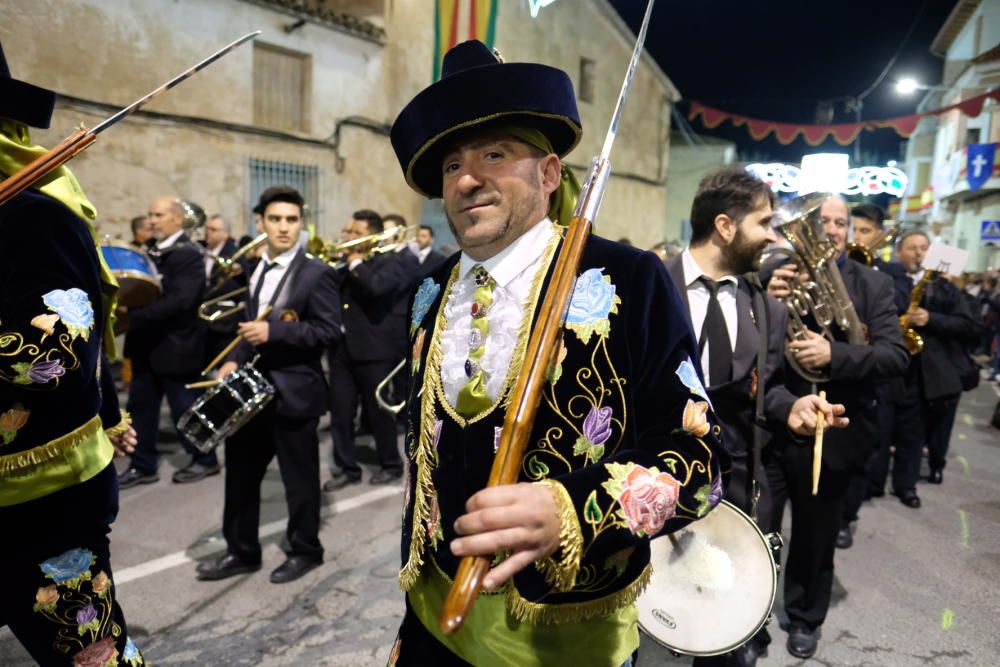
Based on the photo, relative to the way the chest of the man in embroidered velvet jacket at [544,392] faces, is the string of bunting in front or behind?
behind

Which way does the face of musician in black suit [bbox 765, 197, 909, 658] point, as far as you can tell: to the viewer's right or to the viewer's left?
to the viewer's left

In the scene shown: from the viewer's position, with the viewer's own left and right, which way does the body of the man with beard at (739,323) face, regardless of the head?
facing the viewer and to the left of the viewer

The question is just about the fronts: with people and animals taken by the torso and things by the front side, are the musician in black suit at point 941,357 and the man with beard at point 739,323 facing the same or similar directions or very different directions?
same or similar directions

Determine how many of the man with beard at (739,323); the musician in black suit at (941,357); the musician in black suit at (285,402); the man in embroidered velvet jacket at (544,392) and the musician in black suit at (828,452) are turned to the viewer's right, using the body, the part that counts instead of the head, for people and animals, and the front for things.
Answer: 0

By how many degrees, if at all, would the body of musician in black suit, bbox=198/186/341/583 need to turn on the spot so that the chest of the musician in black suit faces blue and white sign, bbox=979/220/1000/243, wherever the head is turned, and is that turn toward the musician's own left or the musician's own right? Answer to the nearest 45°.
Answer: approximately 135° to the musician's own left

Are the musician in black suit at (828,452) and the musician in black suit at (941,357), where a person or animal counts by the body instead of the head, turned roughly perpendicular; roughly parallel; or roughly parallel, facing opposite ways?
roughly parallel

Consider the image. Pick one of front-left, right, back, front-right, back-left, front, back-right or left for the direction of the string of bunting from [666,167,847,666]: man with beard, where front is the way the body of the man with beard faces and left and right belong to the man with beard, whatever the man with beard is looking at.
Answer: back-right
